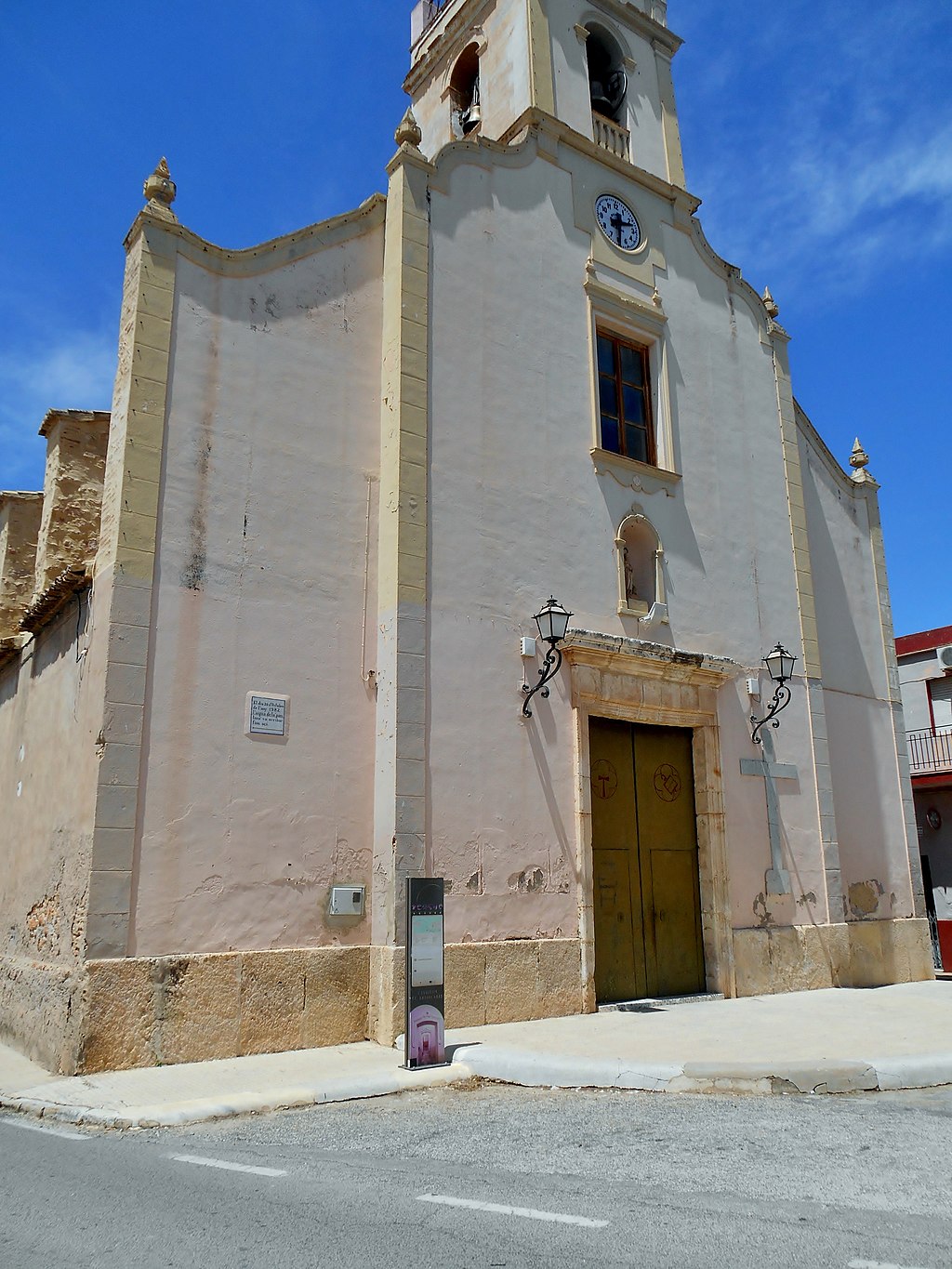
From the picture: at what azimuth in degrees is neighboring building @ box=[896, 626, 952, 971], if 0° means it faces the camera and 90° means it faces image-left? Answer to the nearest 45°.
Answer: approximately 45°

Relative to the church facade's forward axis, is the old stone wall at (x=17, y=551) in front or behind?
behind

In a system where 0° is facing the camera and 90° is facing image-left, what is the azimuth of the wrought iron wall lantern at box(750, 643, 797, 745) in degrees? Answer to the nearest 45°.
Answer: approximately 315°

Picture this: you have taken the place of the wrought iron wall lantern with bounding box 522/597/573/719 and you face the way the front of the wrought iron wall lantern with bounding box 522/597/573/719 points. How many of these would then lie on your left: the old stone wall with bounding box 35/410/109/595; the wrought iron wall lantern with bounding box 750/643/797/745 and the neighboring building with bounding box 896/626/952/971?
2

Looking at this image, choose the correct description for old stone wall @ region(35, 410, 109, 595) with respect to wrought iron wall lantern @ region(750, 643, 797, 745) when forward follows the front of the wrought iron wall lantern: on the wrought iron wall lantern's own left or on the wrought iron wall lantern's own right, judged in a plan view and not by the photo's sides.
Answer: on the wrought iron wall lantern's own right

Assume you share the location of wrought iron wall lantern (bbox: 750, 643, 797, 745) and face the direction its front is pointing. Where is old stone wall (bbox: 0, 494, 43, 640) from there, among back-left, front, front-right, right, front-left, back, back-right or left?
back-right
